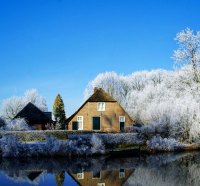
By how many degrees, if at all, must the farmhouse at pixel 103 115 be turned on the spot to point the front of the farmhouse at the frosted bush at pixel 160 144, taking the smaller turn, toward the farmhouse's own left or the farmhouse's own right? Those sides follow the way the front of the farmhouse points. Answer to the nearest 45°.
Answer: approximately 45° to the farmhouse's own left

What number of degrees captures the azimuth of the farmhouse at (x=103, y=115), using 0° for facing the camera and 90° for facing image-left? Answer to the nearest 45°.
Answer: approximately 0°

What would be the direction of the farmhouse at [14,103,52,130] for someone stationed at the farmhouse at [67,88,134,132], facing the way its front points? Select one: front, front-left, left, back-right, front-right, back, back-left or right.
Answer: right

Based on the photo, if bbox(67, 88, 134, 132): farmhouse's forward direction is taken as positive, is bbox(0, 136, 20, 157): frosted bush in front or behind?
in front

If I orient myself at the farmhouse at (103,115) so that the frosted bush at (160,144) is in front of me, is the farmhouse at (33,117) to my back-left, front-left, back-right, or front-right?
back-right

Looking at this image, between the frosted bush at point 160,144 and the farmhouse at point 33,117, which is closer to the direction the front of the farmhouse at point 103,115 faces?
the frosted bush

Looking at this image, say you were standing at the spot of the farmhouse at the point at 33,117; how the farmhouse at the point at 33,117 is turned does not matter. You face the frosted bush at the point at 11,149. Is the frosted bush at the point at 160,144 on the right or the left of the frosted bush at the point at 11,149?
left
